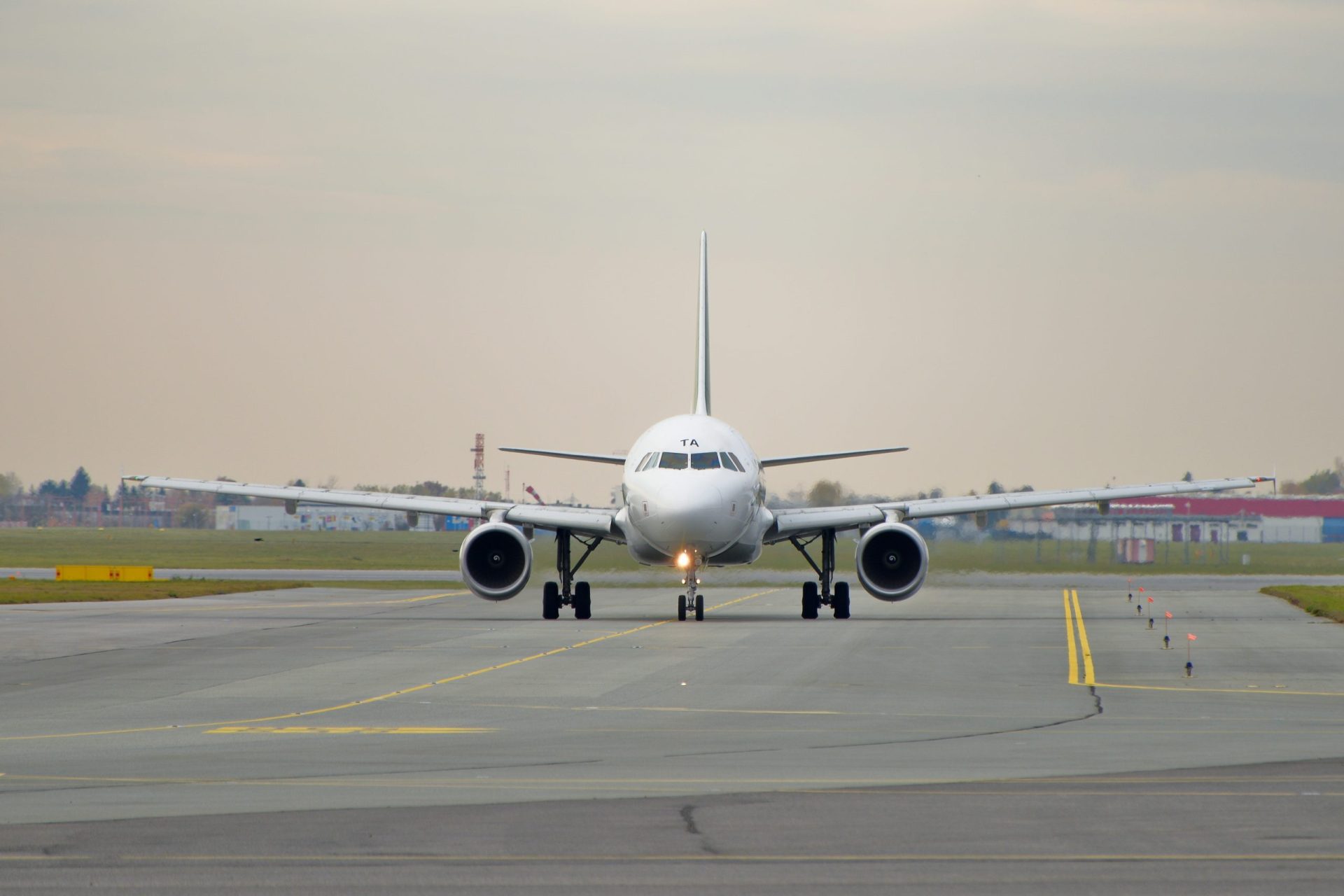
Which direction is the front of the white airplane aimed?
toward the camera
